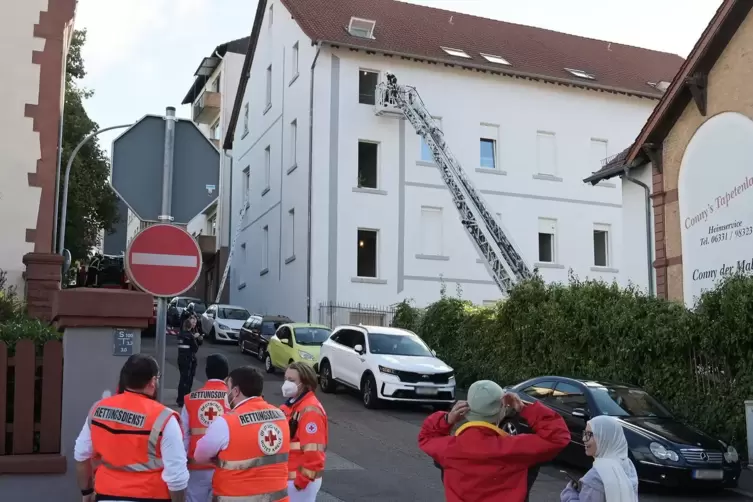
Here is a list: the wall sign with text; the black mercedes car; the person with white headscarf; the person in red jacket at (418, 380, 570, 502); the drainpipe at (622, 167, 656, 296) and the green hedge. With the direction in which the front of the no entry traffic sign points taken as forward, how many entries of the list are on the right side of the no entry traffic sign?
0

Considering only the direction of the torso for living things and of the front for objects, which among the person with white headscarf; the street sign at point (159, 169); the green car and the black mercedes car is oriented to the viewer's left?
the person with white headscarf

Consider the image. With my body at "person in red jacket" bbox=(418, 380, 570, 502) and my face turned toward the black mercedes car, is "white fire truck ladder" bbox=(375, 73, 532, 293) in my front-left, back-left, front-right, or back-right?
front-left

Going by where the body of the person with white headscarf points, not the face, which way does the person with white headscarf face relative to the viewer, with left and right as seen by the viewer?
facing to the left of the viewer

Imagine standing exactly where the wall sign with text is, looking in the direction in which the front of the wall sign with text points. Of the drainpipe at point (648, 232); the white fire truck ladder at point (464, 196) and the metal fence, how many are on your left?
0

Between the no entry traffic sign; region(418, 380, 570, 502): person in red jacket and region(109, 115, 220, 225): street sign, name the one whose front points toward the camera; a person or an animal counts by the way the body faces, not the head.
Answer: the no entry traffic sign

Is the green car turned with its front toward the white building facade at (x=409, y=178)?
no

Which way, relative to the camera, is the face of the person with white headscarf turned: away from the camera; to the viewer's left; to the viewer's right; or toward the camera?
to the viewer's left

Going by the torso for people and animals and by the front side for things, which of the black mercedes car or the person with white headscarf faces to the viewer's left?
the person with white headscarf

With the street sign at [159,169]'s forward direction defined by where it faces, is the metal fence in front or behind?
in front

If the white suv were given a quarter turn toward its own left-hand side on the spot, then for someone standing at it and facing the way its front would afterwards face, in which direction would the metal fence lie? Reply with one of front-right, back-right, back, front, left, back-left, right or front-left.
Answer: front-left

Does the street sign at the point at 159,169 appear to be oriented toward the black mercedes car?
no

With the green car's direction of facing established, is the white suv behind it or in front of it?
in front

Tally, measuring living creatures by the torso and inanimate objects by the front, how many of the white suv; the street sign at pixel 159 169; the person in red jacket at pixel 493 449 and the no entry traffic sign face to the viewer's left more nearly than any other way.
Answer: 0

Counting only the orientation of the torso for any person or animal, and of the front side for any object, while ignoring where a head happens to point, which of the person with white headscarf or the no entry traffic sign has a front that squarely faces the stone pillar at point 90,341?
the person with white headscarf

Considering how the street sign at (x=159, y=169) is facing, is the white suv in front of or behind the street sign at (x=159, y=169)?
in front
